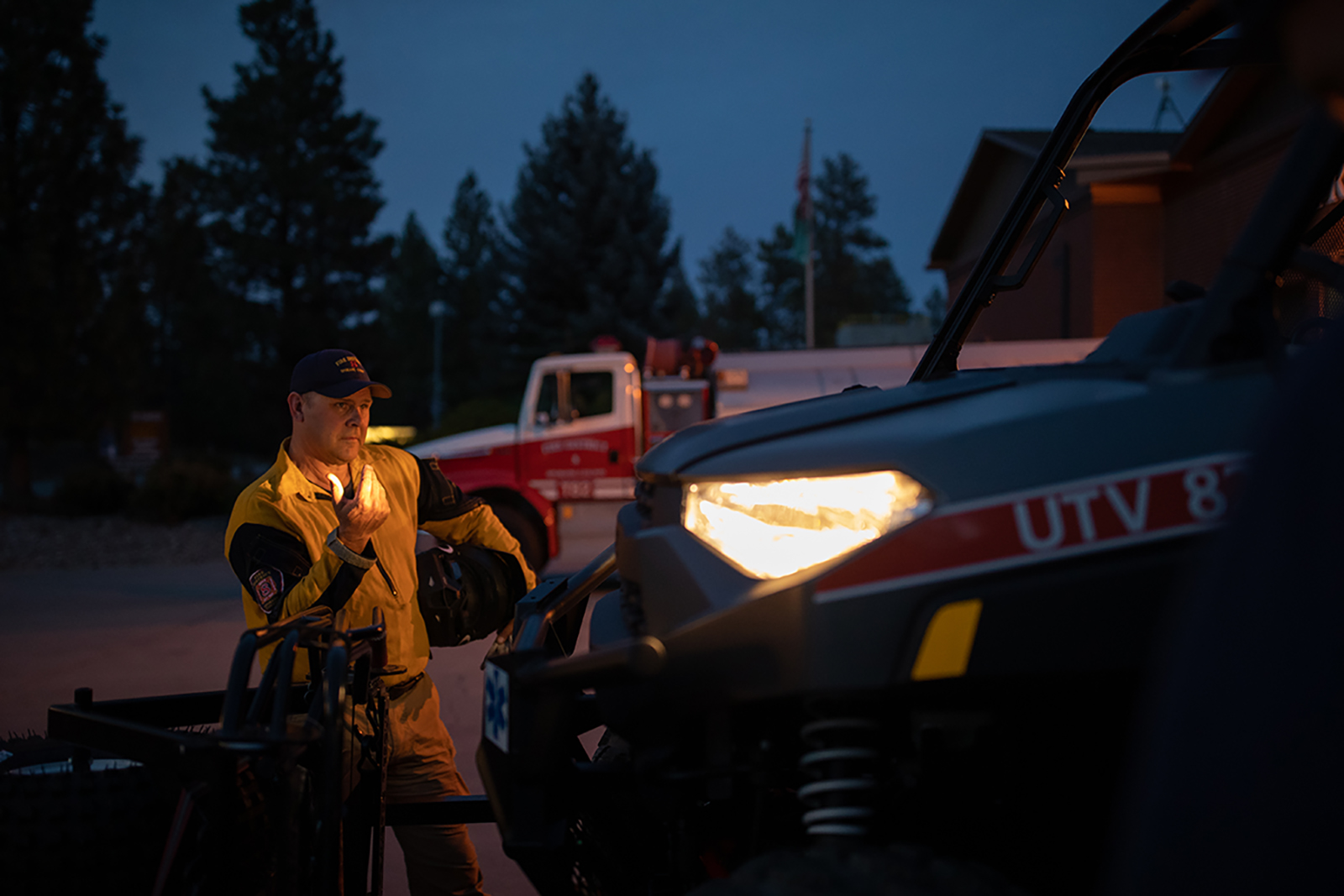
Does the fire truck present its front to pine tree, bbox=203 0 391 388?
no

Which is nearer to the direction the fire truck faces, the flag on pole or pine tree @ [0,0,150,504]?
the pine tree

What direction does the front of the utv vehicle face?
to the viewer's left

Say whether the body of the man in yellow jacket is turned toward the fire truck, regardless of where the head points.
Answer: no

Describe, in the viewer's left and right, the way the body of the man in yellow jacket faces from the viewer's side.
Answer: facing the viewer and to the right of the viewer

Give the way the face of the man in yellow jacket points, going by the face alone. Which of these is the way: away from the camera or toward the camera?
toward the camera

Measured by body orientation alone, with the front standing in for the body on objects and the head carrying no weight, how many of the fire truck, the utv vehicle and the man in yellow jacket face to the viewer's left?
2

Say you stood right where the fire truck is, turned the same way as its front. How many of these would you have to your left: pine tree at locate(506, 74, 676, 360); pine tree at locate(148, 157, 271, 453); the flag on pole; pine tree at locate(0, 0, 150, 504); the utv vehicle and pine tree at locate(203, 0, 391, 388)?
1

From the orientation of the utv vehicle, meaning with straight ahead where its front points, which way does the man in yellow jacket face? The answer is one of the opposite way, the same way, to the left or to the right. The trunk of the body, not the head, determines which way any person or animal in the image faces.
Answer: the opposite way

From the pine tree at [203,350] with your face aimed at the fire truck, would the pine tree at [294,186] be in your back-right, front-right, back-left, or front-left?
front-left

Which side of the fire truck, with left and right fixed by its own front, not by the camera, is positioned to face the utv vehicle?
left

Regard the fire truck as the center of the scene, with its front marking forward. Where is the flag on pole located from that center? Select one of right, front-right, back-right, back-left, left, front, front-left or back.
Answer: right

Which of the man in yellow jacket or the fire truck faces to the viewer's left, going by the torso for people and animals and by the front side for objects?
the fire truck

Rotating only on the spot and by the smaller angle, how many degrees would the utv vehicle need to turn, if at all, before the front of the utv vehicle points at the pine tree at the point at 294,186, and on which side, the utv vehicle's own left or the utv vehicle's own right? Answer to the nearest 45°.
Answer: approximately 45° to the utv vehicle's own right

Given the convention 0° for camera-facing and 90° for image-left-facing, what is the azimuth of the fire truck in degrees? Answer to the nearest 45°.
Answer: approximately 90°

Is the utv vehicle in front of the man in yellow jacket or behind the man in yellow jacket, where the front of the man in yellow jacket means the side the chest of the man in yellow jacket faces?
in front

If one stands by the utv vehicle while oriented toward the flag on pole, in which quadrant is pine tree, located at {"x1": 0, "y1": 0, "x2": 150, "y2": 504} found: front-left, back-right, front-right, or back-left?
front-left
